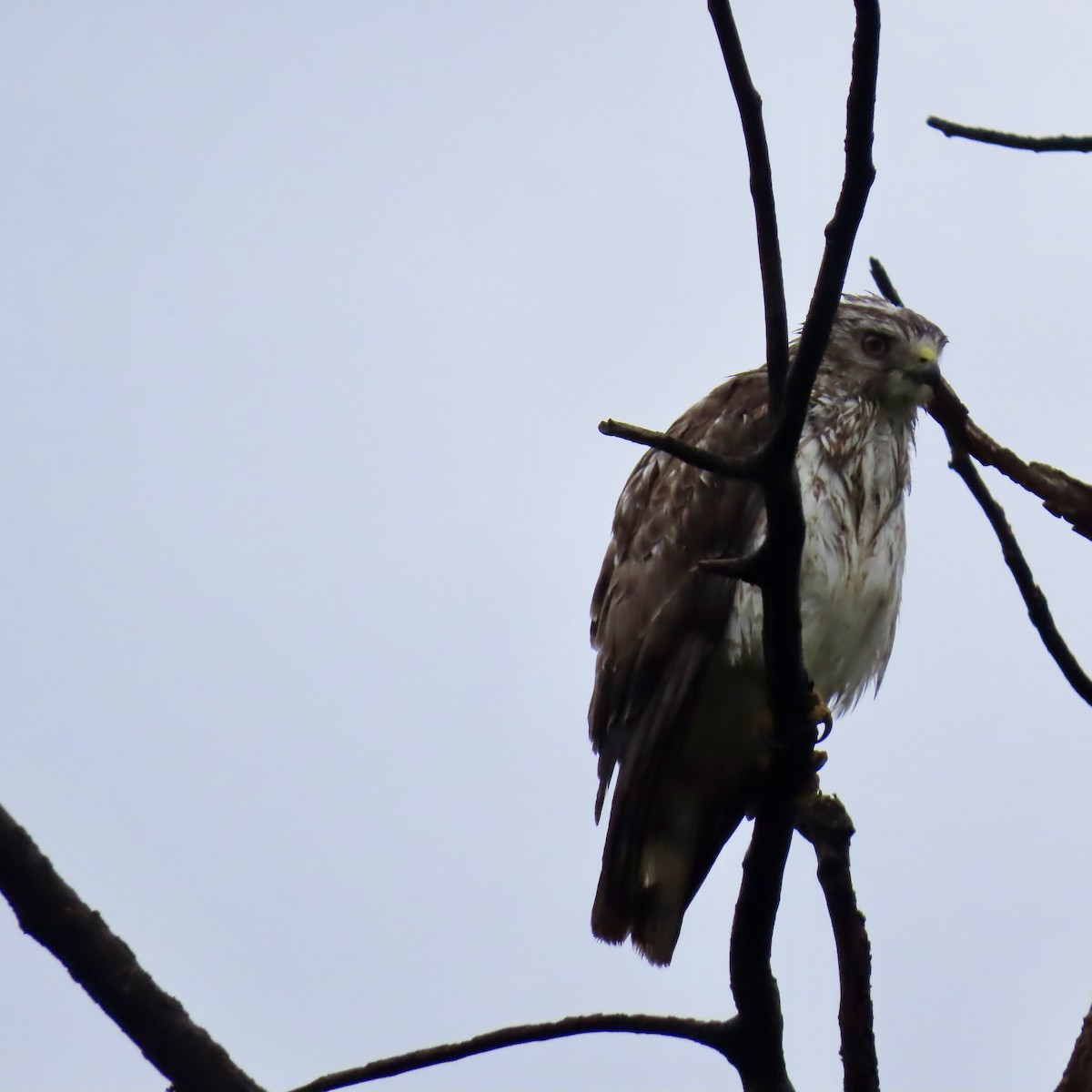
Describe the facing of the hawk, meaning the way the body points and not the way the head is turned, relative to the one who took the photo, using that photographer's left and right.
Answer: facing the viewer and to the right of the viewer

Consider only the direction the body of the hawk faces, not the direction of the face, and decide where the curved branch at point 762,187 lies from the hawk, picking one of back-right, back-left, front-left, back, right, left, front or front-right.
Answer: front-right

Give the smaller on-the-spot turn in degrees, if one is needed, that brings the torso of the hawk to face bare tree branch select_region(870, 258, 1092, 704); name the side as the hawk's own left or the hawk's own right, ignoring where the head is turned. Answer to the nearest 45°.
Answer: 0° — it already faces it

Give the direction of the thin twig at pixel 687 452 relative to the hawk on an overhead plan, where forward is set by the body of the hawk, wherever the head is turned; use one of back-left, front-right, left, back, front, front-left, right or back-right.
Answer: front-right
